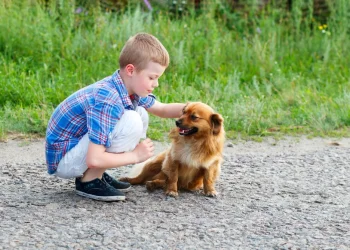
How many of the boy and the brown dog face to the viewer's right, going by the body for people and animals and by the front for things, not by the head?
1

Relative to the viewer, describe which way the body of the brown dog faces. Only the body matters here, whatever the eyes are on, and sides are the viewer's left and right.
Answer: facing the viewer

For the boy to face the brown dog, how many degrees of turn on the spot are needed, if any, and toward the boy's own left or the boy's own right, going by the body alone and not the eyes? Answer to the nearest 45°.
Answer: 0° — they already face it

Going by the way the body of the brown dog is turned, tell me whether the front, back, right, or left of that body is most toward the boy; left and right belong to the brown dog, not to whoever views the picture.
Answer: right

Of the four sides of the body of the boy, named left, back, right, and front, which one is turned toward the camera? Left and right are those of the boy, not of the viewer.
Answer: right

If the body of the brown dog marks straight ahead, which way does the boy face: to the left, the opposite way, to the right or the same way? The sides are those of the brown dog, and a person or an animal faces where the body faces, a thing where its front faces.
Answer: to the left
